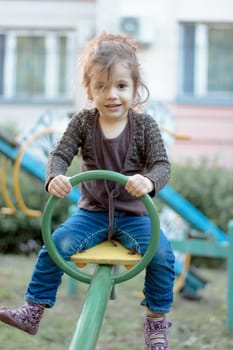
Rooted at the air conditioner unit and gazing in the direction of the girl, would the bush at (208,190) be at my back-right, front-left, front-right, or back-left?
front-left

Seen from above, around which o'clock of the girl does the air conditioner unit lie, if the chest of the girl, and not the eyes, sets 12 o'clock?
The air conditioner unit is roughly at 6 o'clock from the girl.

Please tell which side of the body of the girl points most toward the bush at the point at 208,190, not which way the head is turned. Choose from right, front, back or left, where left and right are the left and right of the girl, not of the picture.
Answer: back

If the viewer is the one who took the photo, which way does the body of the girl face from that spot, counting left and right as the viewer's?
facing the viewer

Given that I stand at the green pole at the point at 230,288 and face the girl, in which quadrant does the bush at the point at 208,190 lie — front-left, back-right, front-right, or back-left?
back-right
